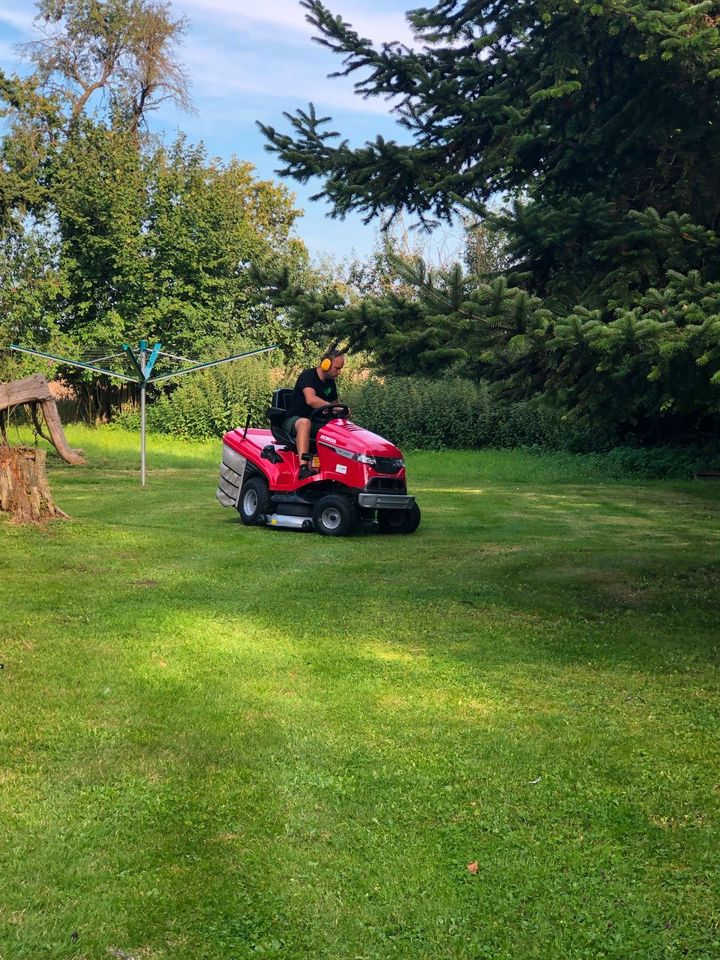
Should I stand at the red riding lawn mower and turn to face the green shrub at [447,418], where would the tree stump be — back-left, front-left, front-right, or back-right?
back-left

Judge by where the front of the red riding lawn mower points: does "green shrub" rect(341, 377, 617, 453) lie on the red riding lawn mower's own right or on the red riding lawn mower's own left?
on the red riding lawn mower's own left

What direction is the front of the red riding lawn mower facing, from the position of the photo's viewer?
facing the viewer and to the right of the viewer

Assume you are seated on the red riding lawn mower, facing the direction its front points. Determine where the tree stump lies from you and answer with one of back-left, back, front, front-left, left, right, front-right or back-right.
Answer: back-right

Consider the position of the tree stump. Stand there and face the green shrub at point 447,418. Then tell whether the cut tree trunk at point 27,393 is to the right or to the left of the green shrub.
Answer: left

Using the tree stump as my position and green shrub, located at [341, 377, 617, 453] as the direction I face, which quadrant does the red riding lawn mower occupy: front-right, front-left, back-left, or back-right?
front-right

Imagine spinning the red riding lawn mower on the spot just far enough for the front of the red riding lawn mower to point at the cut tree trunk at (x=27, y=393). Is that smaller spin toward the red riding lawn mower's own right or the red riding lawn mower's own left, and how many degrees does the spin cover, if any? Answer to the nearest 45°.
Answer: approximately 180°
